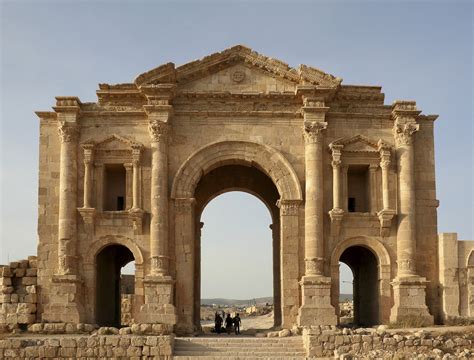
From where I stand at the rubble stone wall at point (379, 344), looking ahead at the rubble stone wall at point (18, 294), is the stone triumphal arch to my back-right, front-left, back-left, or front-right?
front-right

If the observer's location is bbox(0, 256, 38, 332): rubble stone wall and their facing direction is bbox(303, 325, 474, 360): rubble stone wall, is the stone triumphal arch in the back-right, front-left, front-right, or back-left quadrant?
front-left

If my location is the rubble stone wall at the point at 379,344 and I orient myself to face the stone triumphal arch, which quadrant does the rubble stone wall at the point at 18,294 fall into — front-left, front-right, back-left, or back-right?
front-left

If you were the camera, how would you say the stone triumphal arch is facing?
facing the viewer

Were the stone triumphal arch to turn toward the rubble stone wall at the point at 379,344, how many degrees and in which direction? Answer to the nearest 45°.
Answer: approximately 45° to its left

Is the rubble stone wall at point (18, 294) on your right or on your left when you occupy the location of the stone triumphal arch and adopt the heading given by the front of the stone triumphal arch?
on your right
